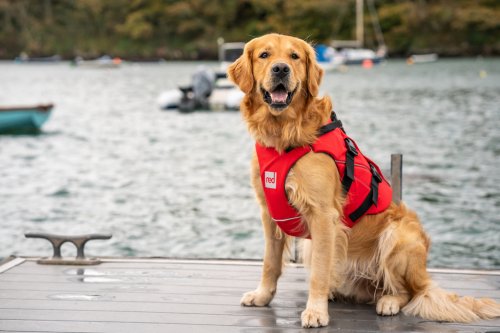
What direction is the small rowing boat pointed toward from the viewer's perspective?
to the viewer's right

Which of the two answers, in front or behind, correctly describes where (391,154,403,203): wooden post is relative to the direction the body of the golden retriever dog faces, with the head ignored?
behind

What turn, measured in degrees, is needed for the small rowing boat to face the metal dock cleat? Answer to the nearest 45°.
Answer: approximately 90° to its right

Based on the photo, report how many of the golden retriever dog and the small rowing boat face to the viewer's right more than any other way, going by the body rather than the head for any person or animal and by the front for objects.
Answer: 1

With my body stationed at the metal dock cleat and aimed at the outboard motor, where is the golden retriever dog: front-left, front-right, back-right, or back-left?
back-right

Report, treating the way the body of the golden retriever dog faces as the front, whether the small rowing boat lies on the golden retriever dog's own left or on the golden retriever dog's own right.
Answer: on the golden retriever dog's own right
